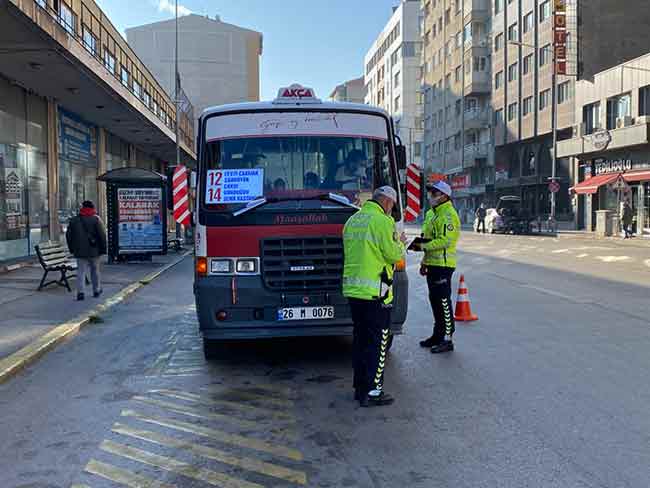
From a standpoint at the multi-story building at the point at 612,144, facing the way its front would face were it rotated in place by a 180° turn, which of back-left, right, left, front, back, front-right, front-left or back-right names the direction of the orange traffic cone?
back-right

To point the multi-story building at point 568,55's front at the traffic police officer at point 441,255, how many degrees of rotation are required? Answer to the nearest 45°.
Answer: approximately 45° to its left

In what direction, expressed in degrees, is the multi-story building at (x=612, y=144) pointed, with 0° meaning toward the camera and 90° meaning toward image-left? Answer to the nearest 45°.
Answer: approximately 45°

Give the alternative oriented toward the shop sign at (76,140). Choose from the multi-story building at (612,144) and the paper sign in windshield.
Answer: the multi-story building

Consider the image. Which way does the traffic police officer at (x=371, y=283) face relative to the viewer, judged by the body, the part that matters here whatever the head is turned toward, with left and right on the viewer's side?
facing away from the viewer and to the right of the viewer

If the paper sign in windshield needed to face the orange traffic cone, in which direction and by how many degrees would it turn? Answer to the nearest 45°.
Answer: approximately 135° to its left

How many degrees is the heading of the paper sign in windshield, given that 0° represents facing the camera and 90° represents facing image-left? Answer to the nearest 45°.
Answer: approximately 0°
